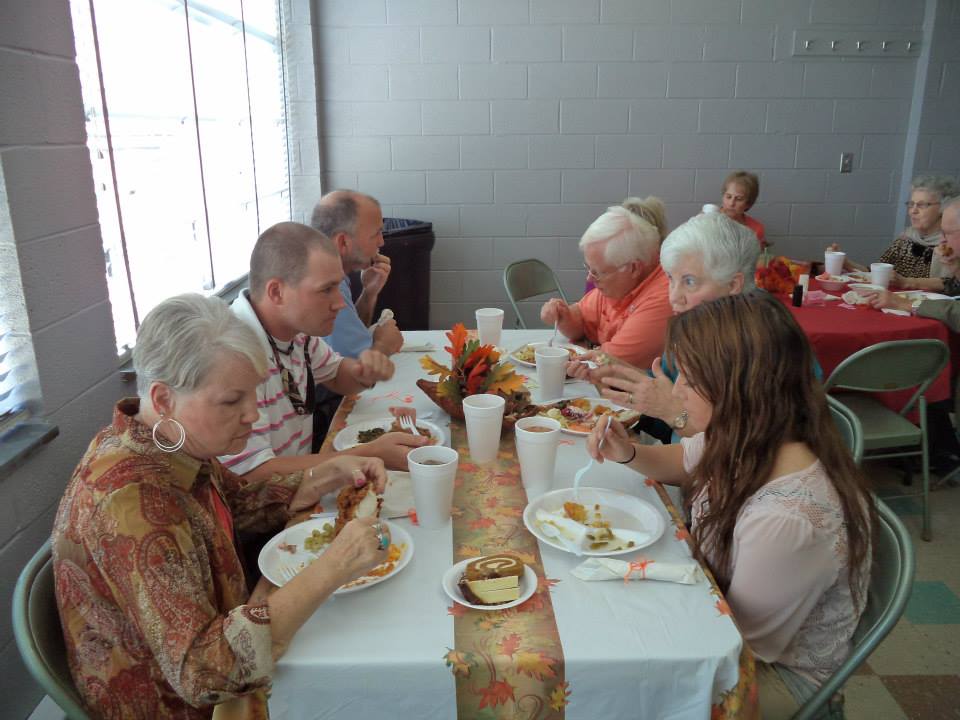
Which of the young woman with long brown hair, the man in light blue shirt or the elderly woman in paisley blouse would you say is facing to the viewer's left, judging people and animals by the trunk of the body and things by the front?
the young woman with long brown hair

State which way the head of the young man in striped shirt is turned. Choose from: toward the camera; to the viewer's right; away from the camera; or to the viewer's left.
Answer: to the viewer's right

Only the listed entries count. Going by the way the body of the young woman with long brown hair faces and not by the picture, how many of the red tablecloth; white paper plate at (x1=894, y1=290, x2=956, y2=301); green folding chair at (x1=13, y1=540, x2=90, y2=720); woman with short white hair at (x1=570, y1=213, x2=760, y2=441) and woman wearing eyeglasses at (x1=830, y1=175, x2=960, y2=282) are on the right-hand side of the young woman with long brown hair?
4

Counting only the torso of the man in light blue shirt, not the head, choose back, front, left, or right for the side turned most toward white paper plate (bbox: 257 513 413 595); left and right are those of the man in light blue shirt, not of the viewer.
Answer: right

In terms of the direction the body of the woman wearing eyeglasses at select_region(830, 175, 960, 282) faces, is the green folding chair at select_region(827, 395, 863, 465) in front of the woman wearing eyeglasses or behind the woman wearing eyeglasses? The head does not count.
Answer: in front

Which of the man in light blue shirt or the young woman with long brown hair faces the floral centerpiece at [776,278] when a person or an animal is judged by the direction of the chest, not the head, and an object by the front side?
the man in light blue shirt

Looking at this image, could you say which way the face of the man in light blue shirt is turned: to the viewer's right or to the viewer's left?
to the viewer's right

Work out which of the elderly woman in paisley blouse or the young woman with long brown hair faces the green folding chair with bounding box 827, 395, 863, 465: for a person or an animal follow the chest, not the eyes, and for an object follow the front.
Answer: the elderly woman in paisley blouse

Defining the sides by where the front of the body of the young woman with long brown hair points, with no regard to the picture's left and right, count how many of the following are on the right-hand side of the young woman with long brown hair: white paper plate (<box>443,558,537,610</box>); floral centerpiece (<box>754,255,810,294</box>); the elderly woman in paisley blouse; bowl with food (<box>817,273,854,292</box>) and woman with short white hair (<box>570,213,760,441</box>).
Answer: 3

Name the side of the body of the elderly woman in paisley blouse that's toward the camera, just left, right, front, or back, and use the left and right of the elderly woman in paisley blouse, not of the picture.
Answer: right

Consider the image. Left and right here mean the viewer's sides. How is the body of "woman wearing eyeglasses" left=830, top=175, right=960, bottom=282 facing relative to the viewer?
facing the viewer and to the left of the viewer

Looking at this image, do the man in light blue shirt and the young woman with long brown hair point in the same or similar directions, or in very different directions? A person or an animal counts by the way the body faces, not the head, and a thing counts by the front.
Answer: very different directions

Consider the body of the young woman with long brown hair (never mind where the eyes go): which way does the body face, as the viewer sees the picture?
to the viewer's left

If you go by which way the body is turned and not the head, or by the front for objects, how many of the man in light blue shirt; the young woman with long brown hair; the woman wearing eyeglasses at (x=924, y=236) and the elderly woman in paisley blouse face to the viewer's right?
2

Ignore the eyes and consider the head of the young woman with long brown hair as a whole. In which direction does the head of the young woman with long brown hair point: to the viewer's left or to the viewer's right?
to the viewer's left

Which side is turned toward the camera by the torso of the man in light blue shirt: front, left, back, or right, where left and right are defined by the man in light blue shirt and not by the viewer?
right

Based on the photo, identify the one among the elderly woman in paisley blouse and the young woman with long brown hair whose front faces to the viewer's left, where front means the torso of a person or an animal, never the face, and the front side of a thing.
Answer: the young woman with long brown hair

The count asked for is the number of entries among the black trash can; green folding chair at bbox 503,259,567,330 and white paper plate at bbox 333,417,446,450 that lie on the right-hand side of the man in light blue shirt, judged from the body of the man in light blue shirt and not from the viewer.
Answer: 1
